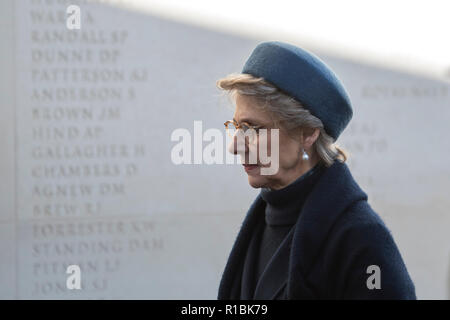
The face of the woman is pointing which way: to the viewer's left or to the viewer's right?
to the viewer's left

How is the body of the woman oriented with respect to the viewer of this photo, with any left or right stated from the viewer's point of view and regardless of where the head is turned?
facing the viewer and to the left of the viewer
